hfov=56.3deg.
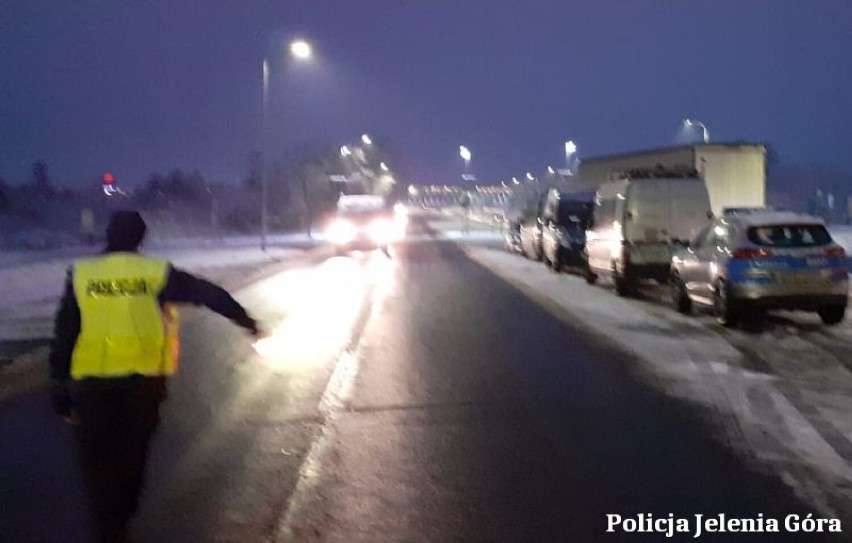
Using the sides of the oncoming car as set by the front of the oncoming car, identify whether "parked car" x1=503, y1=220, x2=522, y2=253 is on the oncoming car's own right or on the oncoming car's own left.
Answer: on the oncoming car's own left

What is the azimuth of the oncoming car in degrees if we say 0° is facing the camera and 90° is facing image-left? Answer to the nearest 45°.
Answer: approximately 0°

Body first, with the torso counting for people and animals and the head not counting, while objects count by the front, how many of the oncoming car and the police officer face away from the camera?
1

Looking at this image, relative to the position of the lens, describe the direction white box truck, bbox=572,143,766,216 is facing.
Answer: facing away from the viewer and to the left of the viewer

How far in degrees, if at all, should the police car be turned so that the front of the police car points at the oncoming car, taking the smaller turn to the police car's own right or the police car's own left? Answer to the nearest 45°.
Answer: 0° — it already faces it

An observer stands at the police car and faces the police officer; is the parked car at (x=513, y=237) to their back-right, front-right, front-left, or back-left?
back-right

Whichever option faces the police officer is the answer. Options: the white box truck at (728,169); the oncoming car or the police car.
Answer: the oncoming car

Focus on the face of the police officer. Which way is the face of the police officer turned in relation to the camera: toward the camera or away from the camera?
away from the camera

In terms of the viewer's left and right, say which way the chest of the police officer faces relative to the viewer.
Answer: facing away from the viewer

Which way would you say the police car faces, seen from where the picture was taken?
facing away from the viewer and to the left of the viewer
